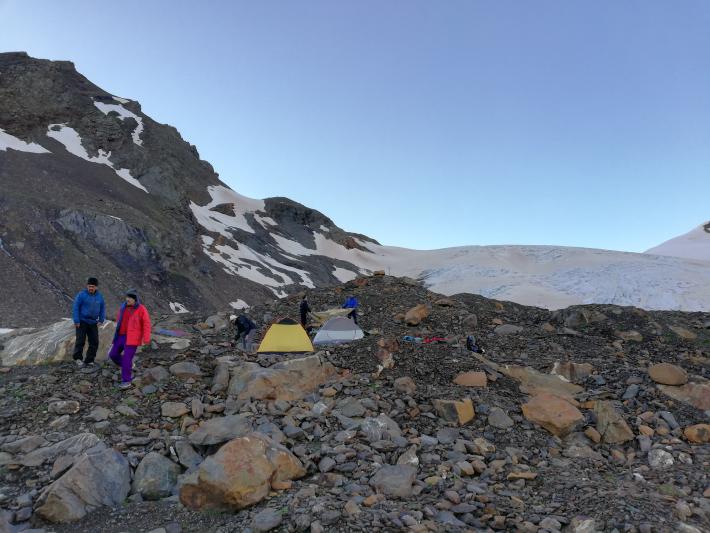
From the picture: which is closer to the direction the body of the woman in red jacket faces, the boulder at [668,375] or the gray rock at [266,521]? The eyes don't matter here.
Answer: the gray rock

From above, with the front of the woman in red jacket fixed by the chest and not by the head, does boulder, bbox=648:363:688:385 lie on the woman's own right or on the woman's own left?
on the woman's own left

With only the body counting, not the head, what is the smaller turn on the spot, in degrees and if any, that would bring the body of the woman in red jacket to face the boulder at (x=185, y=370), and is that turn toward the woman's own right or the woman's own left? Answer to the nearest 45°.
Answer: approximately 135° to the woman's own left

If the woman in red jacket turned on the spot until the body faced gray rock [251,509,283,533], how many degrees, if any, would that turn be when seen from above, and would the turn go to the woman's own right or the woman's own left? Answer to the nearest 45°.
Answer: approximately 45° to the woman's own left

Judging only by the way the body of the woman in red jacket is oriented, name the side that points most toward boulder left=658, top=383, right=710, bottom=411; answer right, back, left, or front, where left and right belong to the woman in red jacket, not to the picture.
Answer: left

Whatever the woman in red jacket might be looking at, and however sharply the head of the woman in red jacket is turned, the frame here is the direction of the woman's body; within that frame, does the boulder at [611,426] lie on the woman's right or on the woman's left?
on the woman's left

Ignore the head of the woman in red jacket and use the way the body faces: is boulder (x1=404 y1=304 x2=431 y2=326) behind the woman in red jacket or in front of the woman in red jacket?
behind

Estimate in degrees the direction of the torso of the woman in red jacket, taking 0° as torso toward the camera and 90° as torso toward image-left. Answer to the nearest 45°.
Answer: approximately 45°
